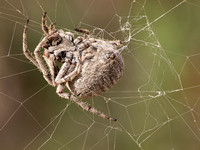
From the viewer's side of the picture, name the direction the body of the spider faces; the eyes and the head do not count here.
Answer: to the viewer's left
